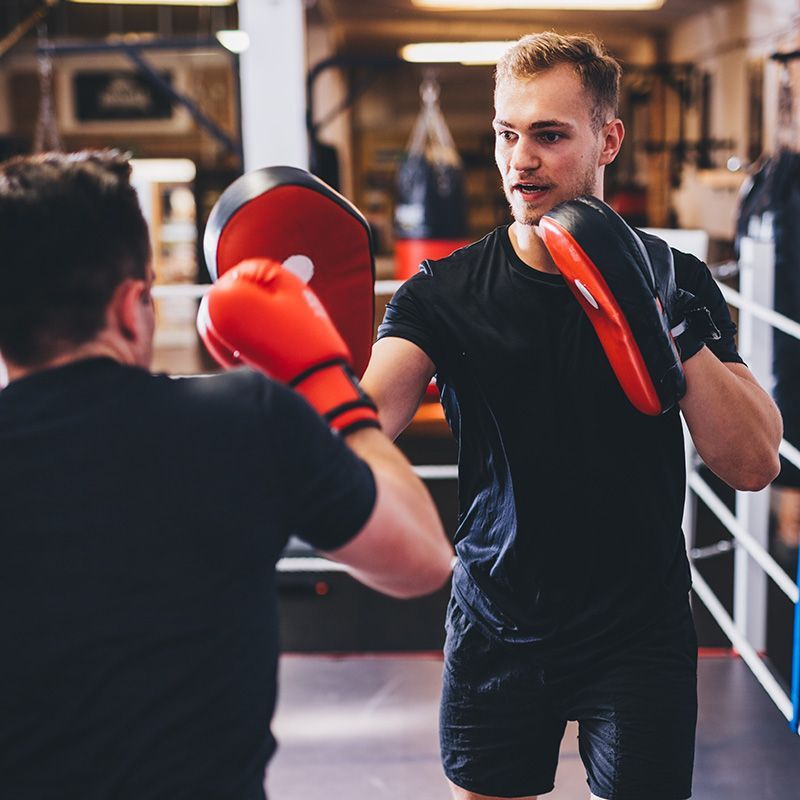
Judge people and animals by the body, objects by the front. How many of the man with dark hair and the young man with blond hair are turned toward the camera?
1

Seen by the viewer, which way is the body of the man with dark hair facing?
away from the camera

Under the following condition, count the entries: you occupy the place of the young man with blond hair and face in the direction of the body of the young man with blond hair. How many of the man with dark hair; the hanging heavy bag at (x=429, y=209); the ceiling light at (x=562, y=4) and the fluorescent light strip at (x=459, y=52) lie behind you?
3

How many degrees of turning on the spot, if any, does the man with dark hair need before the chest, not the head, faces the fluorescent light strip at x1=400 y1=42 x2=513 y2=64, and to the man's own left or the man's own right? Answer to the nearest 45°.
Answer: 0° — they already face it

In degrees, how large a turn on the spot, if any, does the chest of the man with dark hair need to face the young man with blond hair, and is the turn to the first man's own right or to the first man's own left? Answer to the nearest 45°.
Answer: approximately 45° to the first man's own right

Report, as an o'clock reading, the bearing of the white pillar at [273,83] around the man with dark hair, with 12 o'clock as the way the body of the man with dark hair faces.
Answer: The white pillar is roughly at 12 o'clock from the man with dark hair.

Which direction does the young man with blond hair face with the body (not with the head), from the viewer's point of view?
toward the camera

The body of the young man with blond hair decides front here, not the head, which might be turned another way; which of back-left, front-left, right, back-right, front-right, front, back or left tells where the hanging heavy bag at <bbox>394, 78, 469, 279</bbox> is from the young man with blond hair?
back

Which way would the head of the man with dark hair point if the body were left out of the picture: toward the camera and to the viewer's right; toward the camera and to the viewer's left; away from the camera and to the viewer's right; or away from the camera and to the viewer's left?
away from the camera and to the viewer's right

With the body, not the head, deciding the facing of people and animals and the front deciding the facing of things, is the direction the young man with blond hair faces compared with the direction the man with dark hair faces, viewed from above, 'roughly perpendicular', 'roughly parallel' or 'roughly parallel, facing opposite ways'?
roughly parallel, facing opposite ways

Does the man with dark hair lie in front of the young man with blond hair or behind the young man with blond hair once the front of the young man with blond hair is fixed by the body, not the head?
in front

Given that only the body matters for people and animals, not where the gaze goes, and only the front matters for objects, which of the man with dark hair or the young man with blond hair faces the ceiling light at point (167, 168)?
the man with dark hair

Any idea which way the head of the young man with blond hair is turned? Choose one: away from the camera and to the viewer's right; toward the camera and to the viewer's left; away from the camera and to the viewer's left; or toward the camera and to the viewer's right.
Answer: toward the camera and to the viewer's left

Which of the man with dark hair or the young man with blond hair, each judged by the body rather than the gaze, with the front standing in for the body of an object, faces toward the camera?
the young man with blond hair
